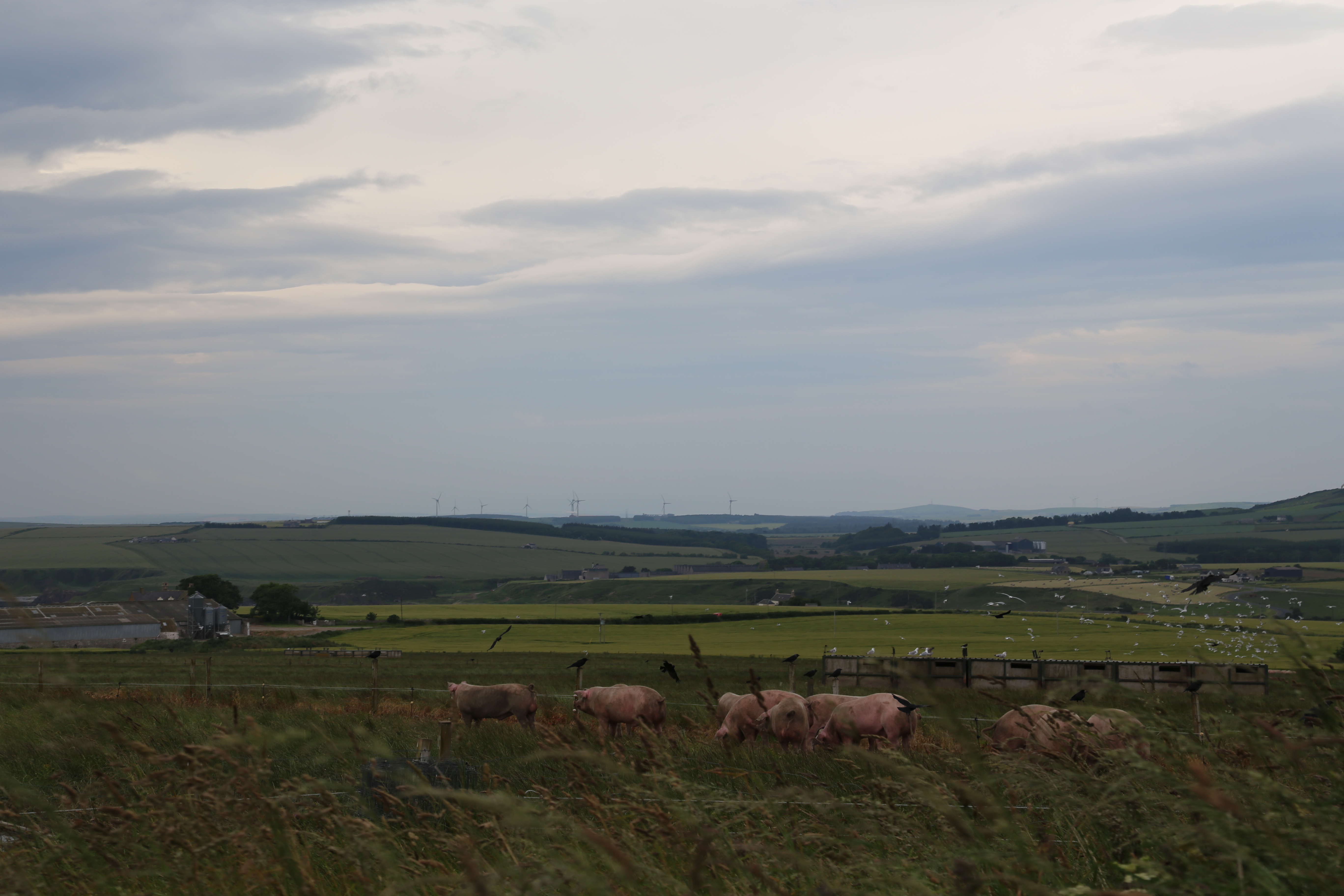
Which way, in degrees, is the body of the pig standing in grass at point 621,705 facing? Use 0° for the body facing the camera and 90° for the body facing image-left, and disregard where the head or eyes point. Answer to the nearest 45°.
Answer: approximately 90°
